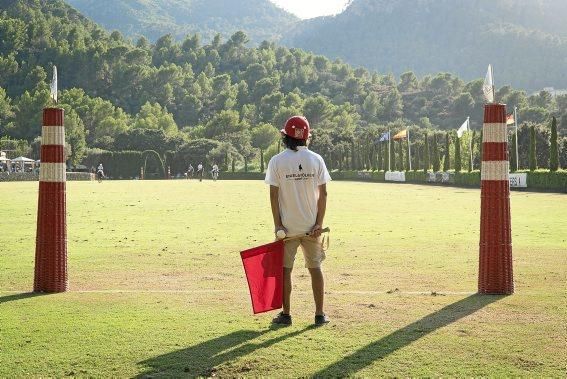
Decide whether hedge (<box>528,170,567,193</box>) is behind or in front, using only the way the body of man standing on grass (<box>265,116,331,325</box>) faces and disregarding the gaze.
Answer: in front

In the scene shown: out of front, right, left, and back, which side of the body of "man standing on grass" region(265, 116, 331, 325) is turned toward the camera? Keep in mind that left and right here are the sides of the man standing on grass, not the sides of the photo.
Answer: back
